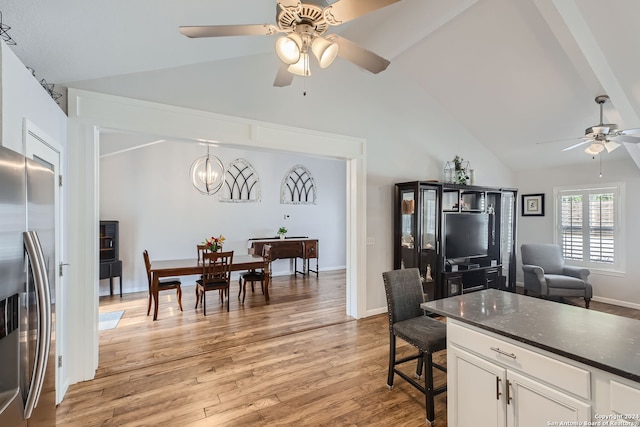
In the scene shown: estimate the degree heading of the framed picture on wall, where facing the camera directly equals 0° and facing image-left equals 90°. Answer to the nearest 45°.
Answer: approximately 0°

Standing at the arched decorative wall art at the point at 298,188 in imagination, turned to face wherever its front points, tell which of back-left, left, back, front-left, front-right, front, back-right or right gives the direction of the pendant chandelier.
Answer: front-right

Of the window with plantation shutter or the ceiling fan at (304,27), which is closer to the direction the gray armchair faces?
the ceiling fan

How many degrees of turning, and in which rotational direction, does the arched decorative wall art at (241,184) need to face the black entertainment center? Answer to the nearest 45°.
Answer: approximately 45° to its left

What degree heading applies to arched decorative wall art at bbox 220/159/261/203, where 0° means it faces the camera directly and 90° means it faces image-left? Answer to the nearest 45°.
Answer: approximately 0°

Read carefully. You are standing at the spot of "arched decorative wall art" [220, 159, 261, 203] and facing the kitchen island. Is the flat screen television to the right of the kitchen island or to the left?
left

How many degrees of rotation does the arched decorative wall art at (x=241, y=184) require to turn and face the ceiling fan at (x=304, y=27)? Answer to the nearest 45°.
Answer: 0° — it already faces it

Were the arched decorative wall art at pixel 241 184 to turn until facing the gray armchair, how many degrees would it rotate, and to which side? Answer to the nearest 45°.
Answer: approximately 45° to its left

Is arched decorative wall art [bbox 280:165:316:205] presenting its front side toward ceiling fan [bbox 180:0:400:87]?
yes

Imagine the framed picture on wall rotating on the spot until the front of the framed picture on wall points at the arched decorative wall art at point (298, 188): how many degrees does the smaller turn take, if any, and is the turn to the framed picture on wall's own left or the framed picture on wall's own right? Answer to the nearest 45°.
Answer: approximately 90° to the framed picture on wall's own right

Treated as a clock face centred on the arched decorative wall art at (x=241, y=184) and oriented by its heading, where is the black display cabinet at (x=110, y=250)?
The black display cabinet is roughly at 2 o'clock from the arched decorative wall art.

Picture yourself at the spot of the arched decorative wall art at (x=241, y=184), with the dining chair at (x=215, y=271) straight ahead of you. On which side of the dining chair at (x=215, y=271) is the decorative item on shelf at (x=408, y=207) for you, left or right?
left

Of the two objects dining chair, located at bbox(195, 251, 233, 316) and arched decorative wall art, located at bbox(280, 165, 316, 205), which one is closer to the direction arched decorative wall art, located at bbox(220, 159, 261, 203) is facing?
the dining chair
